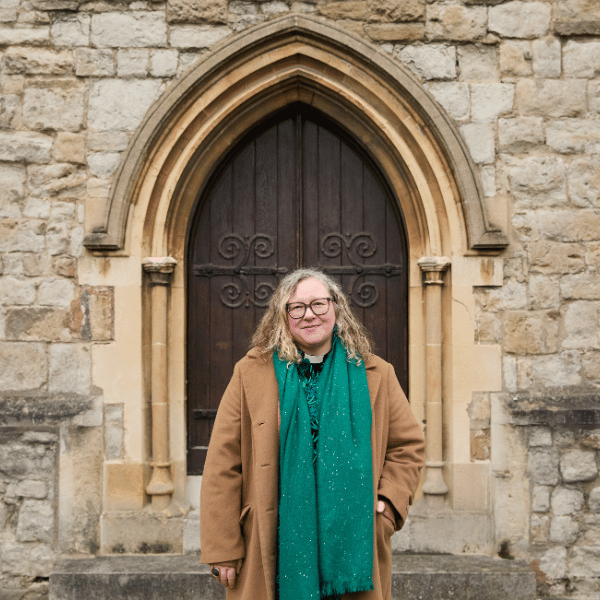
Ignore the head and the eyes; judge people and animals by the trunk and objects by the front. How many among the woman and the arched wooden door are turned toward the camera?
2

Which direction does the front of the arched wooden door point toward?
toward the camera

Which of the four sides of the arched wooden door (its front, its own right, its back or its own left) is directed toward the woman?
front

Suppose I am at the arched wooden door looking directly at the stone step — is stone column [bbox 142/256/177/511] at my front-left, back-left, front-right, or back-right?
front-right

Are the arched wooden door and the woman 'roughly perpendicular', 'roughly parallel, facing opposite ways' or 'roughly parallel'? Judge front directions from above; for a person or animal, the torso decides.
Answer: roughly parallel

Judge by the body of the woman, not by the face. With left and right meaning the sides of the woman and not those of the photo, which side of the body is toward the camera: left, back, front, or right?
front

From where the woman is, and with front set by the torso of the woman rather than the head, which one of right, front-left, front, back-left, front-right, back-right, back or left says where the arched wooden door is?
back
